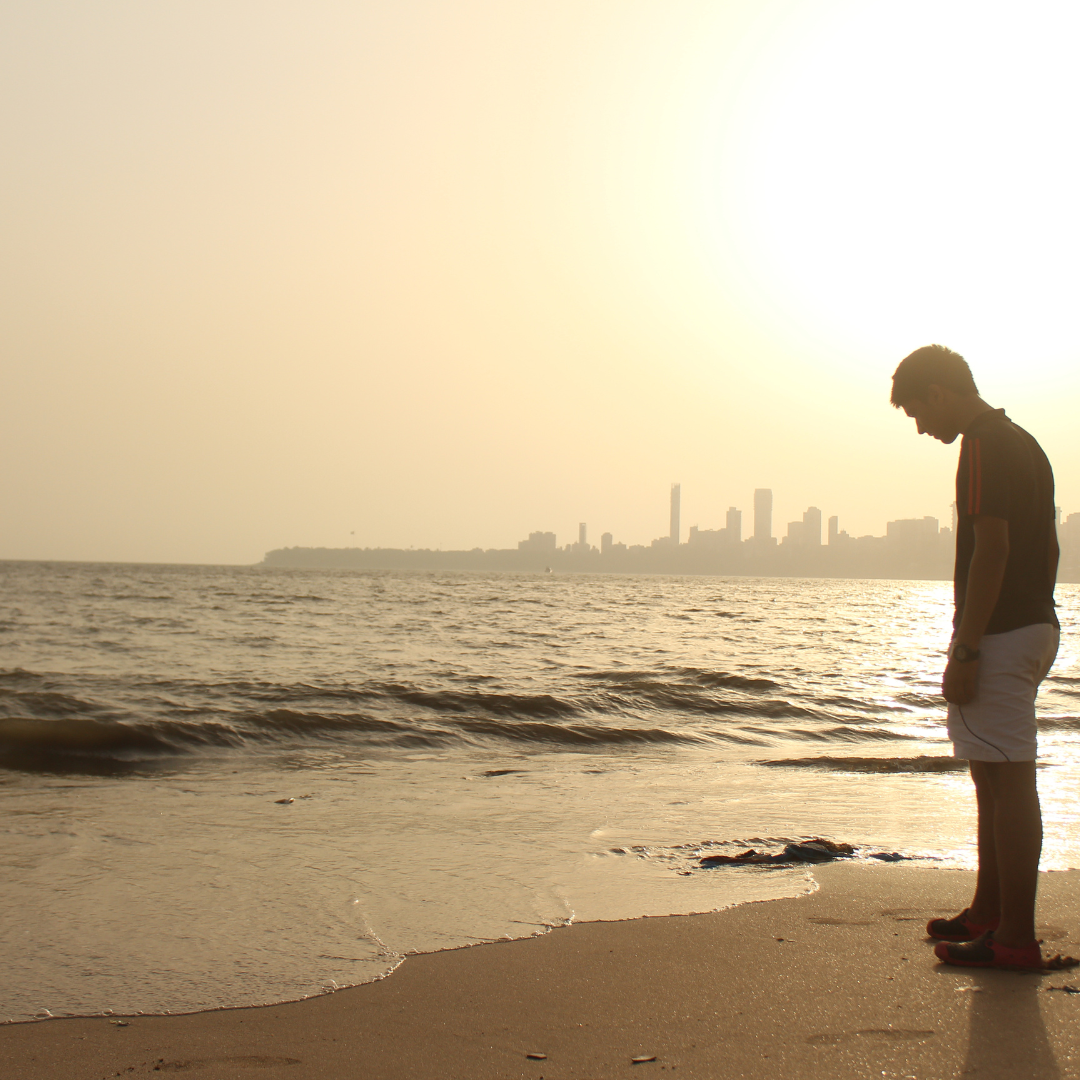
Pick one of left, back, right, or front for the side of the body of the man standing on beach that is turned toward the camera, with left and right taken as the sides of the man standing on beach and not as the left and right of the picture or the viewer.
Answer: left
